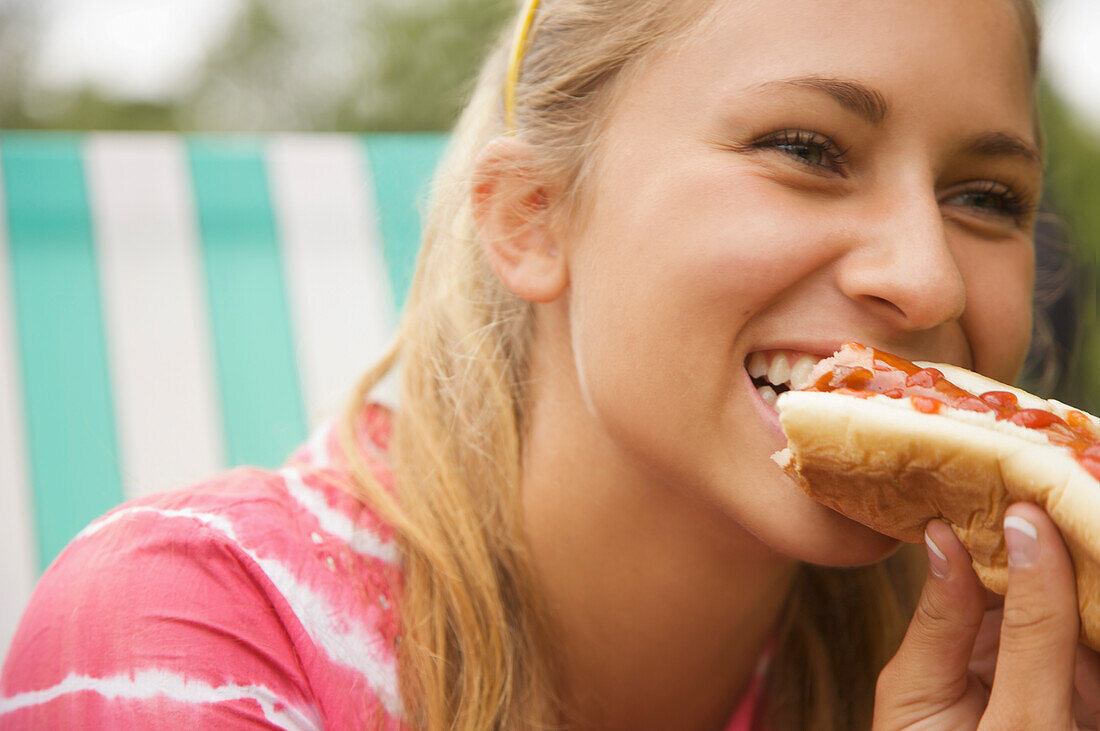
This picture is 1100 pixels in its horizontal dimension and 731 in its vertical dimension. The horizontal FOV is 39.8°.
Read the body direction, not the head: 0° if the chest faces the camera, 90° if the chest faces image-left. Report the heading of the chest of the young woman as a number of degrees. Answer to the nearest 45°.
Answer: approximately 315°

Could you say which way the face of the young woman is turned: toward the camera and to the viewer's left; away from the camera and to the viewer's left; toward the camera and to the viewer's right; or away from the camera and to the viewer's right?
toward the camera and to the viewer's right

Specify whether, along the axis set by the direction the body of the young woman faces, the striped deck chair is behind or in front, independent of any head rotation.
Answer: behind
